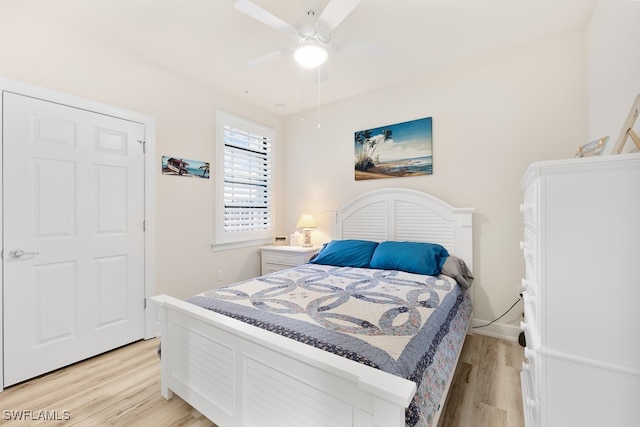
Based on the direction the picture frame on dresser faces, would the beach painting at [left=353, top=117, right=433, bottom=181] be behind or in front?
in front

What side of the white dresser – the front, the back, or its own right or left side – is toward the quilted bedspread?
front

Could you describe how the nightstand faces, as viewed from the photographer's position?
facing the viewer and to the left of the viewer

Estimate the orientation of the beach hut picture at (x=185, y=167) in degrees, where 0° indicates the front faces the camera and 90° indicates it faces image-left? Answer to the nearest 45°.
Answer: approximately 315°

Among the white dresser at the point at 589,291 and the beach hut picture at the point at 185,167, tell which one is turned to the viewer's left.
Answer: the white dresser

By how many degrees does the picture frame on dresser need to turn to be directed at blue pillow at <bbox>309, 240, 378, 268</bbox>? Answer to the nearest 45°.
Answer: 0° — it already faces it

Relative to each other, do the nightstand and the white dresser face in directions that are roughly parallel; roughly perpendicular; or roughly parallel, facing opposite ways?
roughly perpendicular

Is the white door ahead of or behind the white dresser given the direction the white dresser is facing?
ahead

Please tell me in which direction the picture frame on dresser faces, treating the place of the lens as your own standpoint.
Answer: facing to the left of the viewer

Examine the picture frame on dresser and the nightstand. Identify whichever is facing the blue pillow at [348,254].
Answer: the picture frame on dresser

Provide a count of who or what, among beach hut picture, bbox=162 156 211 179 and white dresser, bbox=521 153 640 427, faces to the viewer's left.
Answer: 1

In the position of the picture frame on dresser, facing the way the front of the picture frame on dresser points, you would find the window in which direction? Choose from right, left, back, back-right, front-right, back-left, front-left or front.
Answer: front

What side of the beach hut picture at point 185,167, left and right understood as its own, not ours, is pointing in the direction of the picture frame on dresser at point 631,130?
front

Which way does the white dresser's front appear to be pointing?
to the viewer's left

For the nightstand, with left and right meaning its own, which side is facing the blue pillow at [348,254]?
left
